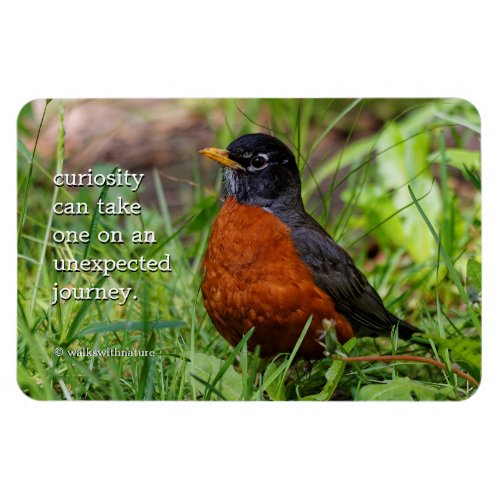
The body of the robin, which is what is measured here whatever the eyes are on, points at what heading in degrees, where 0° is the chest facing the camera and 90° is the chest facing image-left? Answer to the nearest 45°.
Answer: approximately 45°

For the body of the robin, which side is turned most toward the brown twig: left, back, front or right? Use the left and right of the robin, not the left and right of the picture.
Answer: left
